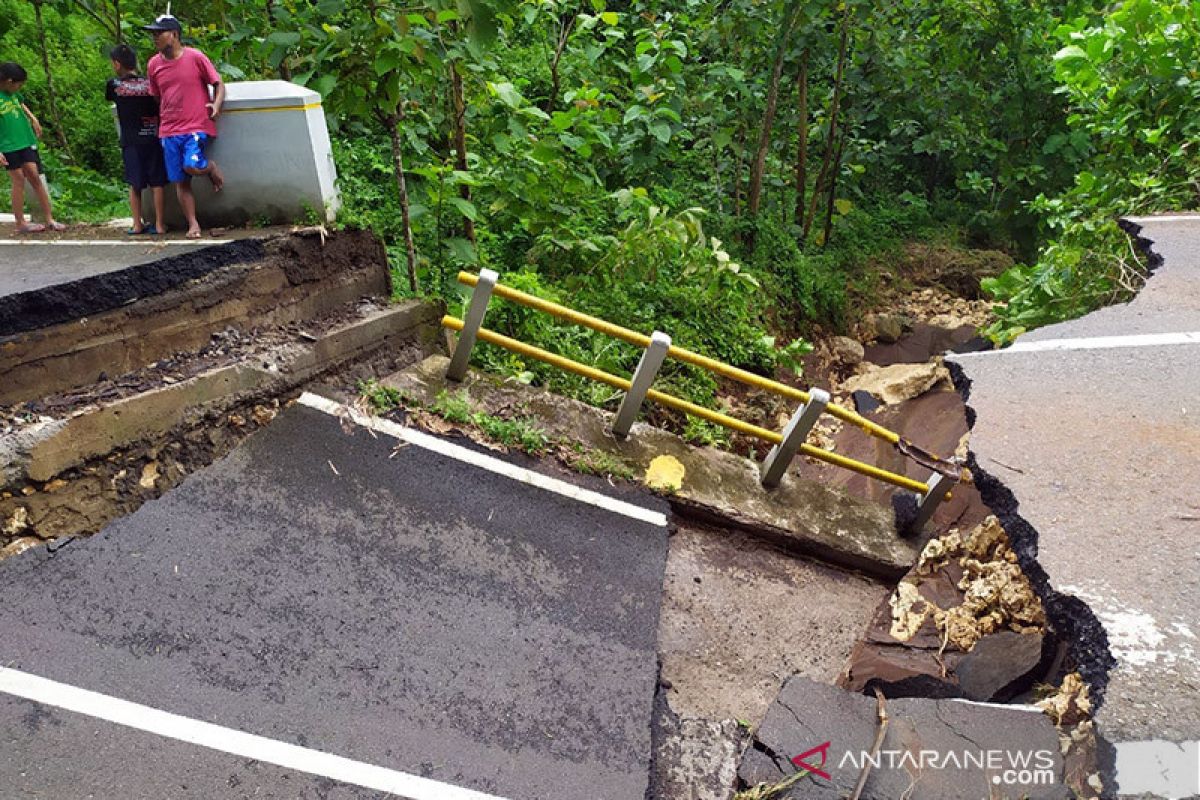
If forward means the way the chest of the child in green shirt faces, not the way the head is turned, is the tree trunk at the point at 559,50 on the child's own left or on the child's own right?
on the child's own left

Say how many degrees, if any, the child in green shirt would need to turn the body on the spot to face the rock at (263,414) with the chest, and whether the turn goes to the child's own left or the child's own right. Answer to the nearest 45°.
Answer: approximately 45° to the child's own right

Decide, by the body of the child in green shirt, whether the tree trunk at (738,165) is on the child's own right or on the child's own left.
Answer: on the child's own left

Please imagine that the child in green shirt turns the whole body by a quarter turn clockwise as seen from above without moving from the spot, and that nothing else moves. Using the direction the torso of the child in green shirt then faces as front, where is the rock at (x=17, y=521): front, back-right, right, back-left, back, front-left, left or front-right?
front-left

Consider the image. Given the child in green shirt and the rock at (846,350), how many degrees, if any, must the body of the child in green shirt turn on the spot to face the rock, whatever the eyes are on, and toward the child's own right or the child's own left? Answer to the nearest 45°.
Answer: approximately 45° to the child's own left

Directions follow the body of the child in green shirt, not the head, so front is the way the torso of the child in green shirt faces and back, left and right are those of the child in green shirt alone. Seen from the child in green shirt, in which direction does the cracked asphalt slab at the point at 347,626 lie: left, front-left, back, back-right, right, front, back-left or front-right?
front-right

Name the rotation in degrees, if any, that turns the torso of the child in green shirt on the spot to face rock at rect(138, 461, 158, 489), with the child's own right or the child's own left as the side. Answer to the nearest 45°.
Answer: approximately 45° to the child's own right

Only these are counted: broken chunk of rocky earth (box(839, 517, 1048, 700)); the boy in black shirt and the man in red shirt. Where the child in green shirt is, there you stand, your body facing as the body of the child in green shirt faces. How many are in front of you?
3

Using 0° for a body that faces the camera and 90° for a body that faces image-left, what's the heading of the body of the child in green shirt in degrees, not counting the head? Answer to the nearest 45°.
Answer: approximately 315°

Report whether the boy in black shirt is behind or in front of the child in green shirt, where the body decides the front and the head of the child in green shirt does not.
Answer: in front

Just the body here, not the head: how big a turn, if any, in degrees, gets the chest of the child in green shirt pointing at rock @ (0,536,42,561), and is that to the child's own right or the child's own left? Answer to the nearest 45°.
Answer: approximately 45° to the child's own right
